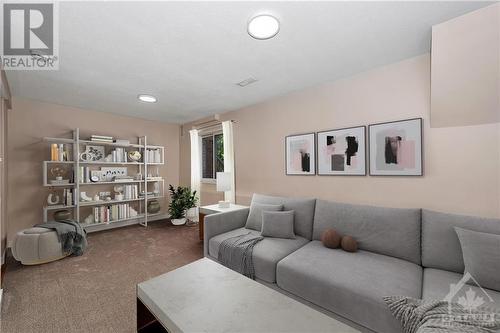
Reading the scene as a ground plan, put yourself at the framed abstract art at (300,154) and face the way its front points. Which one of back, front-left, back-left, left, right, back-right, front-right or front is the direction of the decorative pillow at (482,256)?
left

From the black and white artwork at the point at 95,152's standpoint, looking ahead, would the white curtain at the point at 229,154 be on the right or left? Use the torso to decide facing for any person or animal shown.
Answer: on its left

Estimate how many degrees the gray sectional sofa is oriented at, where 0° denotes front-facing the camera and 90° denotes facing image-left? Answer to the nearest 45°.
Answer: approximately 45°

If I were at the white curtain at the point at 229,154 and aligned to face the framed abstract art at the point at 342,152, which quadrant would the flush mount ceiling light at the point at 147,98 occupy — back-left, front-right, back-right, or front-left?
back-right

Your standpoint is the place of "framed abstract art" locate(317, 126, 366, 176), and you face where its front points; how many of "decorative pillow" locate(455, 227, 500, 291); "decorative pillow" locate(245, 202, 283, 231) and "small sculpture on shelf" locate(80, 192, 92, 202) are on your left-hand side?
1

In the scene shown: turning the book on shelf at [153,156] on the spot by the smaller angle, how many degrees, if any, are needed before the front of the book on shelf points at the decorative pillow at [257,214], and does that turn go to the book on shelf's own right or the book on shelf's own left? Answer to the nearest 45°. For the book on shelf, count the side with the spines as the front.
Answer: approximately 45° to the book on shelf's own left

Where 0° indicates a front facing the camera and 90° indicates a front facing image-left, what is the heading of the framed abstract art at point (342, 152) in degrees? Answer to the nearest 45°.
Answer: approximately 45°

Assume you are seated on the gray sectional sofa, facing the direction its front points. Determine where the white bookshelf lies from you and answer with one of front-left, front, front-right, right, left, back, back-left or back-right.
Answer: front-right

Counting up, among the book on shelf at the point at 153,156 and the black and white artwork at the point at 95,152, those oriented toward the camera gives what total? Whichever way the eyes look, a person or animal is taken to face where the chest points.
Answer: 2

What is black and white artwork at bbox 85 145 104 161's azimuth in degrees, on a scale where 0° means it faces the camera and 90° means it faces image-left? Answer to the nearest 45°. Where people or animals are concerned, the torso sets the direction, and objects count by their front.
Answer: approximately 0°

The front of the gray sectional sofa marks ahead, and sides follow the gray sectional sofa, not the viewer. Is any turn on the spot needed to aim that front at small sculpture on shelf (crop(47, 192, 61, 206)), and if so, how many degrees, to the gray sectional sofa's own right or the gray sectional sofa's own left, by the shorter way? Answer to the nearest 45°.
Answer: approximately 45° to the gray sectional sofa's own right
